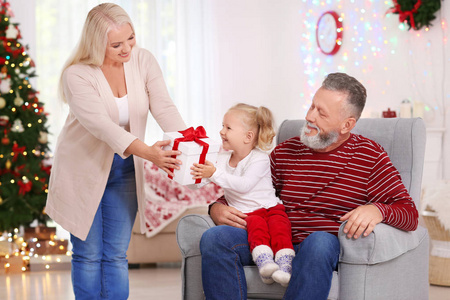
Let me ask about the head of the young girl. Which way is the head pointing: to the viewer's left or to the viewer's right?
to the viewer's left

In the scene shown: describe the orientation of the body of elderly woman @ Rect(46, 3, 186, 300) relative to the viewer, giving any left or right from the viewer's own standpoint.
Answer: facing the viewer and to the right of the viewer

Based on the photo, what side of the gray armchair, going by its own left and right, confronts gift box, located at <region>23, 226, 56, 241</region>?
right

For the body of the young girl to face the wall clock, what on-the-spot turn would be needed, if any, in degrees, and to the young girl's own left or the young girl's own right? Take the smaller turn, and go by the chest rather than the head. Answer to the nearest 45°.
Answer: approximately 135° to the young girl's own right

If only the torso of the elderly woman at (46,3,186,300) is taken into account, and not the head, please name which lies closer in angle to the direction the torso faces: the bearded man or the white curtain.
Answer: the bearded man

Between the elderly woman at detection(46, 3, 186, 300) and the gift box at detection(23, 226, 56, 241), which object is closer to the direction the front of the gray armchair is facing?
the elderly woman

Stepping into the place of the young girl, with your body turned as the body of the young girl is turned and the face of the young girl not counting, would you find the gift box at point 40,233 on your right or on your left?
on your right

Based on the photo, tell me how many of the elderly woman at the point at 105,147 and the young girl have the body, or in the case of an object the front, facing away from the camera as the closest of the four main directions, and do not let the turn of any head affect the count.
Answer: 0

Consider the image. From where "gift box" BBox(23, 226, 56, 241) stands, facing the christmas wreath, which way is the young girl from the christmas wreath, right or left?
right

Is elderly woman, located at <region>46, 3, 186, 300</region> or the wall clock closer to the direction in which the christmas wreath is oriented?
the elderly woman

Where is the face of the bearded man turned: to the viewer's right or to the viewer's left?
to the viewer's left

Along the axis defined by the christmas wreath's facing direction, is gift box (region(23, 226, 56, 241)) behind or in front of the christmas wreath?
in front

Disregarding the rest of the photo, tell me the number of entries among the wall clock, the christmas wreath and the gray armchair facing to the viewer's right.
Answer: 0

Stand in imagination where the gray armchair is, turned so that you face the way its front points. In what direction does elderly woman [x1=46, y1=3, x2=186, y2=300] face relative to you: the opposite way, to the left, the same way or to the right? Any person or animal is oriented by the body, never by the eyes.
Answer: to the left

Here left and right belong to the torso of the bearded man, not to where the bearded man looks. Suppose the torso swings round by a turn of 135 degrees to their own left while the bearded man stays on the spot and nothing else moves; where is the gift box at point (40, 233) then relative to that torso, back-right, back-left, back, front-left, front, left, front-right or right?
back-left

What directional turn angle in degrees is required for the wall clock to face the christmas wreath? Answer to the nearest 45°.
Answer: approximately 90° to its left

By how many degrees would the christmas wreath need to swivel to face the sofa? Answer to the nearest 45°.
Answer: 0° — it already faces it

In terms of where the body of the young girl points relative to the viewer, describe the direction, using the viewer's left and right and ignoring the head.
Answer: facing the viewer and to the left of the viewer

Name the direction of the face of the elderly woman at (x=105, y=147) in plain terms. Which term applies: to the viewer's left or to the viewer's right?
to the viewer's right

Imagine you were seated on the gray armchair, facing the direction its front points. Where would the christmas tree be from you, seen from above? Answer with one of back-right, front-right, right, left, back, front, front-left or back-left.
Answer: right
